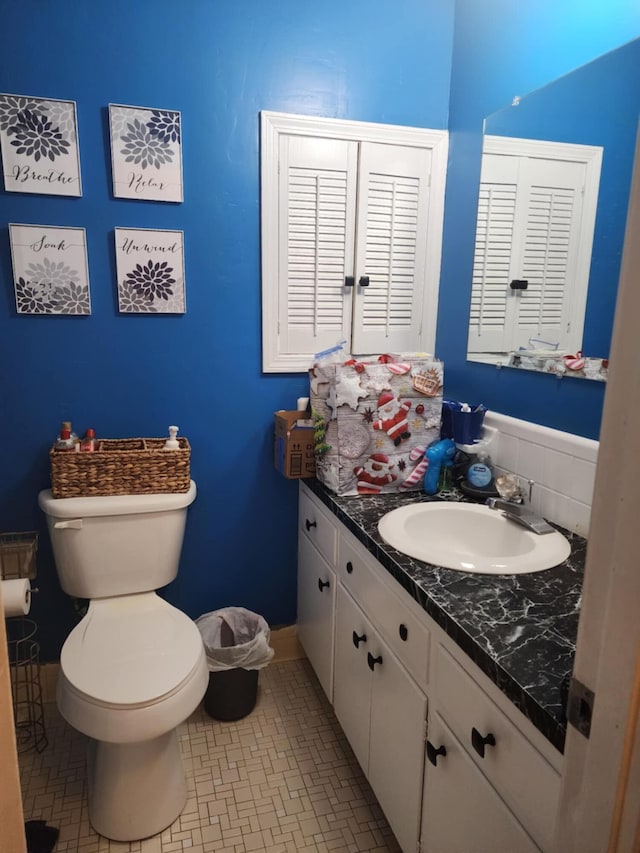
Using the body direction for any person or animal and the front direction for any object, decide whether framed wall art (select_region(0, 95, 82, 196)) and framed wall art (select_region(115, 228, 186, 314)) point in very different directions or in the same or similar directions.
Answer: same or similar directions

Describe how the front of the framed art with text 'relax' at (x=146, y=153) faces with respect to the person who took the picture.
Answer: facing the viewer

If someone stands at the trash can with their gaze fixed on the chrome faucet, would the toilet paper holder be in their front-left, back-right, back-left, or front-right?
back-right

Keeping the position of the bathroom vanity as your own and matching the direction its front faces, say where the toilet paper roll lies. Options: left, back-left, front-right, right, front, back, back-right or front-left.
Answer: front-right

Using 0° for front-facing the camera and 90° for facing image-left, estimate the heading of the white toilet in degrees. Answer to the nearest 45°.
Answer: approximately 0°

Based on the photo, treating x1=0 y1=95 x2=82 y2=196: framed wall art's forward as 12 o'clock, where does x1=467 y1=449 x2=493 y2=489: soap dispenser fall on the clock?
The soap dispenser is roughly at 10 o'clock from the framed wall art.

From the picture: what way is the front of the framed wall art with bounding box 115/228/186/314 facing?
toward the camera

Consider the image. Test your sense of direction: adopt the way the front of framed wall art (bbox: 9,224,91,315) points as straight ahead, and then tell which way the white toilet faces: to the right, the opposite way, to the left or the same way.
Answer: the same way

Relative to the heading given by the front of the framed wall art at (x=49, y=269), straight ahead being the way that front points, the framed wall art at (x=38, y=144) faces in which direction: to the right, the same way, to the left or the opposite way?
the same way

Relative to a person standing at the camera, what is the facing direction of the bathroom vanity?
facing the viewer and to the left of the viewer

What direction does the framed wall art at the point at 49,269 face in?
toward the camera

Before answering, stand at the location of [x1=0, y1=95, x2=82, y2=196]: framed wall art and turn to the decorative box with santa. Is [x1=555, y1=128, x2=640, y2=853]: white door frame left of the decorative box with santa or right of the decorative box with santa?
right

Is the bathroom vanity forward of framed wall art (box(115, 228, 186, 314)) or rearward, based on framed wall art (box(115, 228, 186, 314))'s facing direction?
forward
